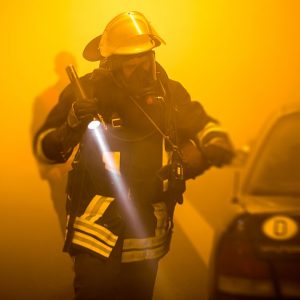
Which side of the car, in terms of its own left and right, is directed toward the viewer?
back

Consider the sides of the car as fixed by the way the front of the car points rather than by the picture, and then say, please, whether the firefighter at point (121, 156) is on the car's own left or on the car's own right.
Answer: on the car's own left
